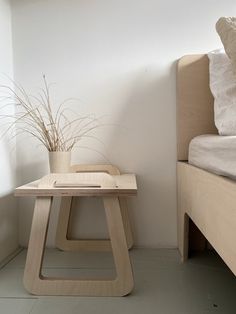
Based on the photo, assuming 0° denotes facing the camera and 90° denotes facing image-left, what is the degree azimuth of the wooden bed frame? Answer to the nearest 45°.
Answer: approximately 315°
